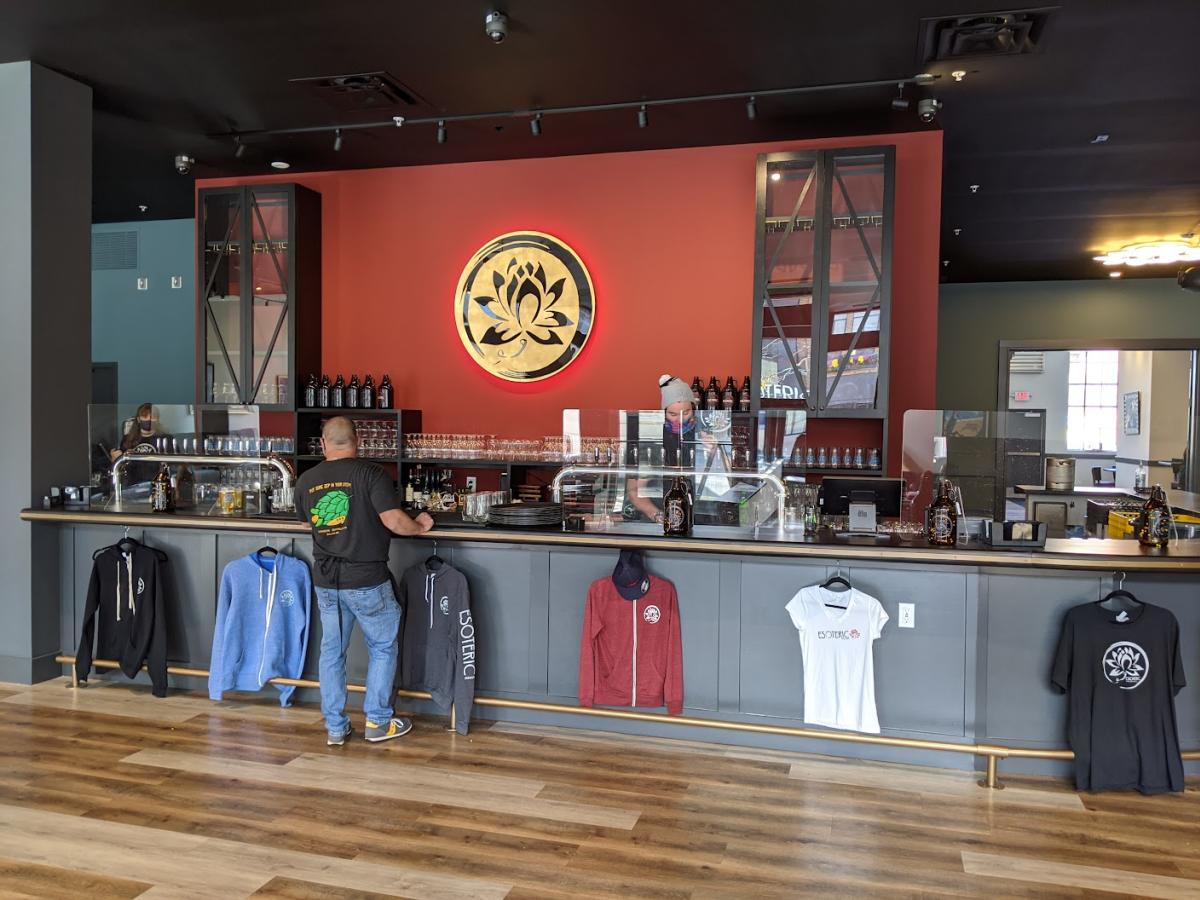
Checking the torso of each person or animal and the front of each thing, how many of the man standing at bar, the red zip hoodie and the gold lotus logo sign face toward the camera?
2

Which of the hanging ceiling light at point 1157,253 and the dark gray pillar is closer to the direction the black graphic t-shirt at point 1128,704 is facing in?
the dark gray pillar

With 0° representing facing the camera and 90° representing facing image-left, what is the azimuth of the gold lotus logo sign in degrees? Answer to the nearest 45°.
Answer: approximately 0°

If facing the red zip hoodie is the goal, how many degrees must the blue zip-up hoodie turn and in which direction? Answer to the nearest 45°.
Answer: approximately 45° to its left

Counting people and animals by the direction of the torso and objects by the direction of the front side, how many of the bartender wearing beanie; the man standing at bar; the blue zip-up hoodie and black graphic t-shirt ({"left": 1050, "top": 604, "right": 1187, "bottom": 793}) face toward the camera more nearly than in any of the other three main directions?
3

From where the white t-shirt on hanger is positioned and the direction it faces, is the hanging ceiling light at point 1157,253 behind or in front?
behind

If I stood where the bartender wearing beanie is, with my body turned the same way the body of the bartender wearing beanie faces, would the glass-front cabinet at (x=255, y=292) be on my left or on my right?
on my right

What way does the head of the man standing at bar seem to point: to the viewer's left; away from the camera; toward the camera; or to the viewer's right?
away from the camera

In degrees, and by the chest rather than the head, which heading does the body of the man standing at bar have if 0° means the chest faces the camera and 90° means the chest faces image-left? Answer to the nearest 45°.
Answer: approximately 225°
